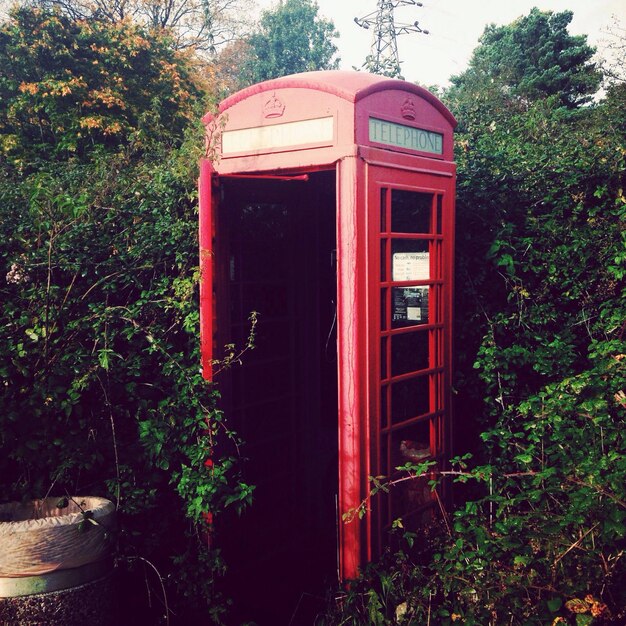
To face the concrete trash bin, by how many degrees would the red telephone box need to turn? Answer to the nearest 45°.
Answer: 0° — it already faces it

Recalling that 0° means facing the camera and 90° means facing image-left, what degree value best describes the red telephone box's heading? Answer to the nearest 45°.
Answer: approximately 45°

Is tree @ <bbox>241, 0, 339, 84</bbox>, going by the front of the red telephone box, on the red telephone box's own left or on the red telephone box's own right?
on the red telephone box's own right

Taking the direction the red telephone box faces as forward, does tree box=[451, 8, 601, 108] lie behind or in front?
behind

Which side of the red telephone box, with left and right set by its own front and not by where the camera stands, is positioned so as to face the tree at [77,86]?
right

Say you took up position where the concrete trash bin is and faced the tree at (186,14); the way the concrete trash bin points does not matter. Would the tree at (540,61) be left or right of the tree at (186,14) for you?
right

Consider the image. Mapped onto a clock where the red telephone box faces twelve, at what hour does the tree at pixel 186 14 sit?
The tree is roughly at 4 o'clock from the red telephone box.
